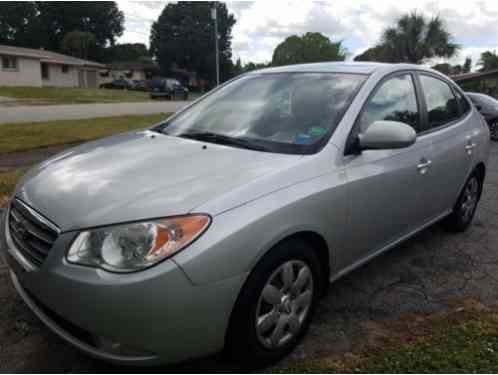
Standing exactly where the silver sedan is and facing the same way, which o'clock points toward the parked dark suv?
The parked dark suv is roughly at 4 o'clock from the silver sedan.

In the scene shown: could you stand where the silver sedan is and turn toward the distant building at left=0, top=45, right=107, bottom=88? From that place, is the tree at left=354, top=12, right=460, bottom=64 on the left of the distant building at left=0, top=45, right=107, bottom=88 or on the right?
right

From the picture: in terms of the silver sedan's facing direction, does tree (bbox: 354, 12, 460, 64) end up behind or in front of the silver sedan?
behind

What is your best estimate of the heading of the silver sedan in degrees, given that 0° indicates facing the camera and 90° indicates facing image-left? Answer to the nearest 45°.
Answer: approximately 45°

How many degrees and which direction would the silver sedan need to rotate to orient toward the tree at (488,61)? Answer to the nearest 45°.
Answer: approximately 180°
